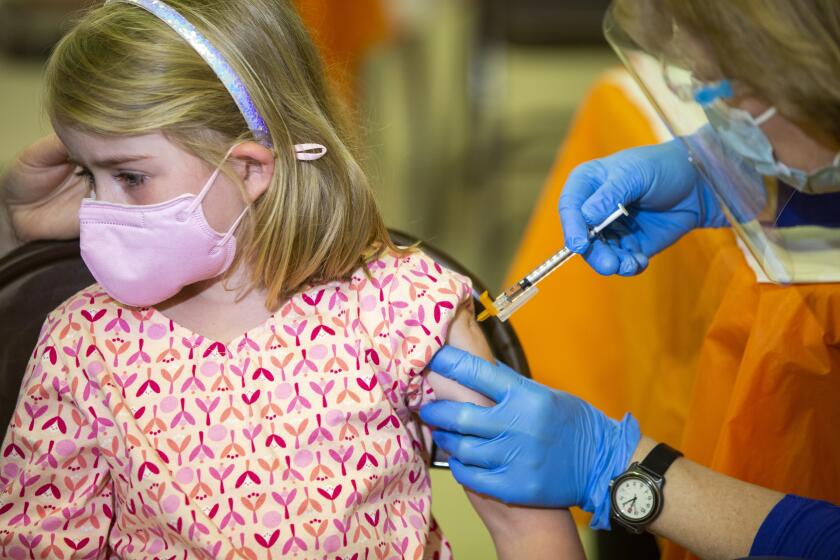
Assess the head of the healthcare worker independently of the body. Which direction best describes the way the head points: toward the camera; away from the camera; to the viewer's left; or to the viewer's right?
to the viewer's left

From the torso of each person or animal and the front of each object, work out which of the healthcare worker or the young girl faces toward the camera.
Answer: the young girl

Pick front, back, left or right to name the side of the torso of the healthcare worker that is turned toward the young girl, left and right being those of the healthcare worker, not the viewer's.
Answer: front

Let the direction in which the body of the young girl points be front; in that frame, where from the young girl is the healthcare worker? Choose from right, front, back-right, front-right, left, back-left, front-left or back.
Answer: left

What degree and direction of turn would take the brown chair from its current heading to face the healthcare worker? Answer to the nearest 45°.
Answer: approximately 90° to its left

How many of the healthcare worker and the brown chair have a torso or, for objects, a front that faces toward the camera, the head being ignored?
1

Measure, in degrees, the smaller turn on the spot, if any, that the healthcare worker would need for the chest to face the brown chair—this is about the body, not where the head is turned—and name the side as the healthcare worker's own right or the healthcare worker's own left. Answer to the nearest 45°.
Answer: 0° — they already face it

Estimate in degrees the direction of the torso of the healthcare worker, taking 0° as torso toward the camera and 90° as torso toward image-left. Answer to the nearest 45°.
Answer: approximately 90°

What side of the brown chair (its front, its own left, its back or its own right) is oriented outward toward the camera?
front
